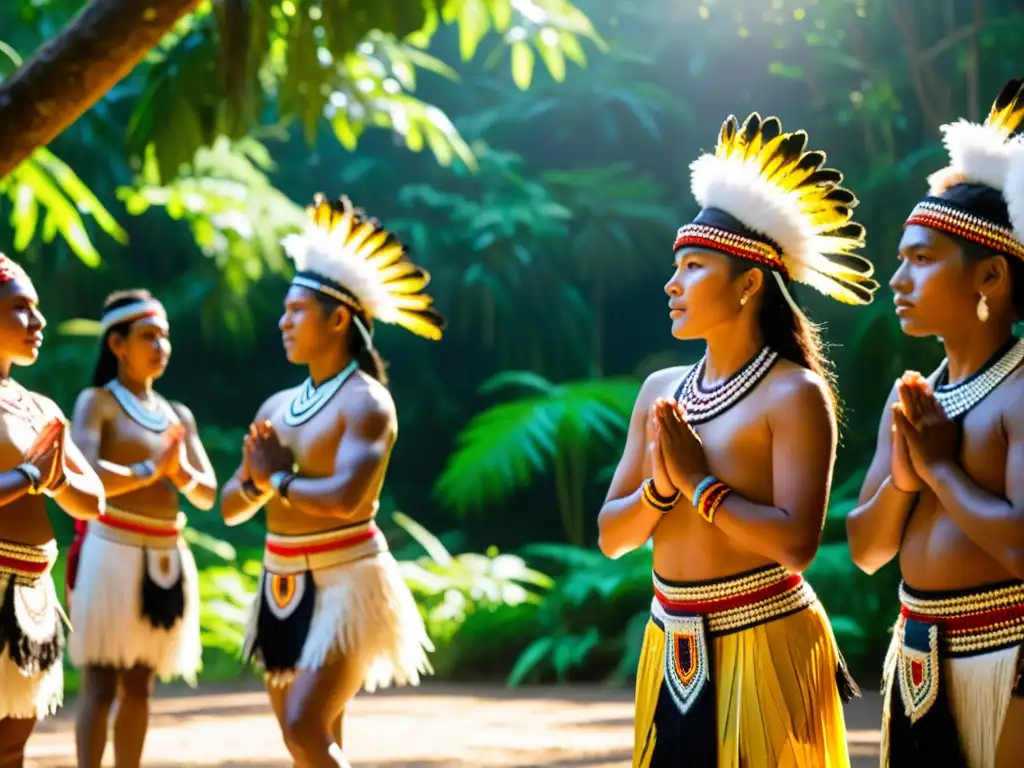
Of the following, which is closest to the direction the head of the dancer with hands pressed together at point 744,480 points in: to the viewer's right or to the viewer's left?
to the viewer's left

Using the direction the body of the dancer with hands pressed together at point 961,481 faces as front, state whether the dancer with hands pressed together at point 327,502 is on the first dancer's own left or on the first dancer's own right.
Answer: on the first dancer's own right

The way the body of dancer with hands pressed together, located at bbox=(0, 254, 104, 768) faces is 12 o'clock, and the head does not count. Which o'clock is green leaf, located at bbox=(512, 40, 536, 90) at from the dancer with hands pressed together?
The green leaf is roughly at 9 o'clock from the dancer with hands pressed together.

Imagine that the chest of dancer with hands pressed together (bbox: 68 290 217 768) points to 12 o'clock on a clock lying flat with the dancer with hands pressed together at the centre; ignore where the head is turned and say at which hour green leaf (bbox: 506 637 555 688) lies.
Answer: The green leaf is roughly at 9 o'clock from the dancer with hands pressed together.

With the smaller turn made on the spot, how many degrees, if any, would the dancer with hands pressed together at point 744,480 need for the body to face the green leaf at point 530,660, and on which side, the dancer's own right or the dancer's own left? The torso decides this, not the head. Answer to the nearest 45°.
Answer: approximately 135° to the dancer's own right

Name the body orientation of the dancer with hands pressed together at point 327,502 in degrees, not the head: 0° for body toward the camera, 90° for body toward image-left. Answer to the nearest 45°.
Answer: approximately 45°

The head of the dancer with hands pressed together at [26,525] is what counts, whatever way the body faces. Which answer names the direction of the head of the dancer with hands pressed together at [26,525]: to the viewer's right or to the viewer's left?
to the viewer's right

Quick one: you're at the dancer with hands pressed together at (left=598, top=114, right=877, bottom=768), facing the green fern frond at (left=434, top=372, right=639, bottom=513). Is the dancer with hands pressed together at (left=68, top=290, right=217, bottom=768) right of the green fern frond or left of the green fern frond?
left

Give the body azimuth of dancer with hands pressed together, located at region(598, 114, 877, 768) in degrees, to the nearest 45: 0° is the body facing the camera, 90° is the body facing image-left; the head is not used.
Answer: approximately 45°

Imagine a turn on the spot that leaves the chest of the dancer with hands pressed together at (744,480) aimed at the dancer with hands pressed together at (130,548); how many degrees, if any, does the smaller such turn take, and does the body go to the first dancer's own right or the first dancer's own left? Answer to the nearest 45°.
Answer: approximately 90° to the first dancer's own right

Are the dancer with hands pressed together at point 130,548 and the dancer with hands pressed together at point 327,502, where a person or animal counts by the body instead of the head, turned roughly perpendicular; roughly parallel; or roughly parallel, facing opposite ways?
roughly perpendicular
